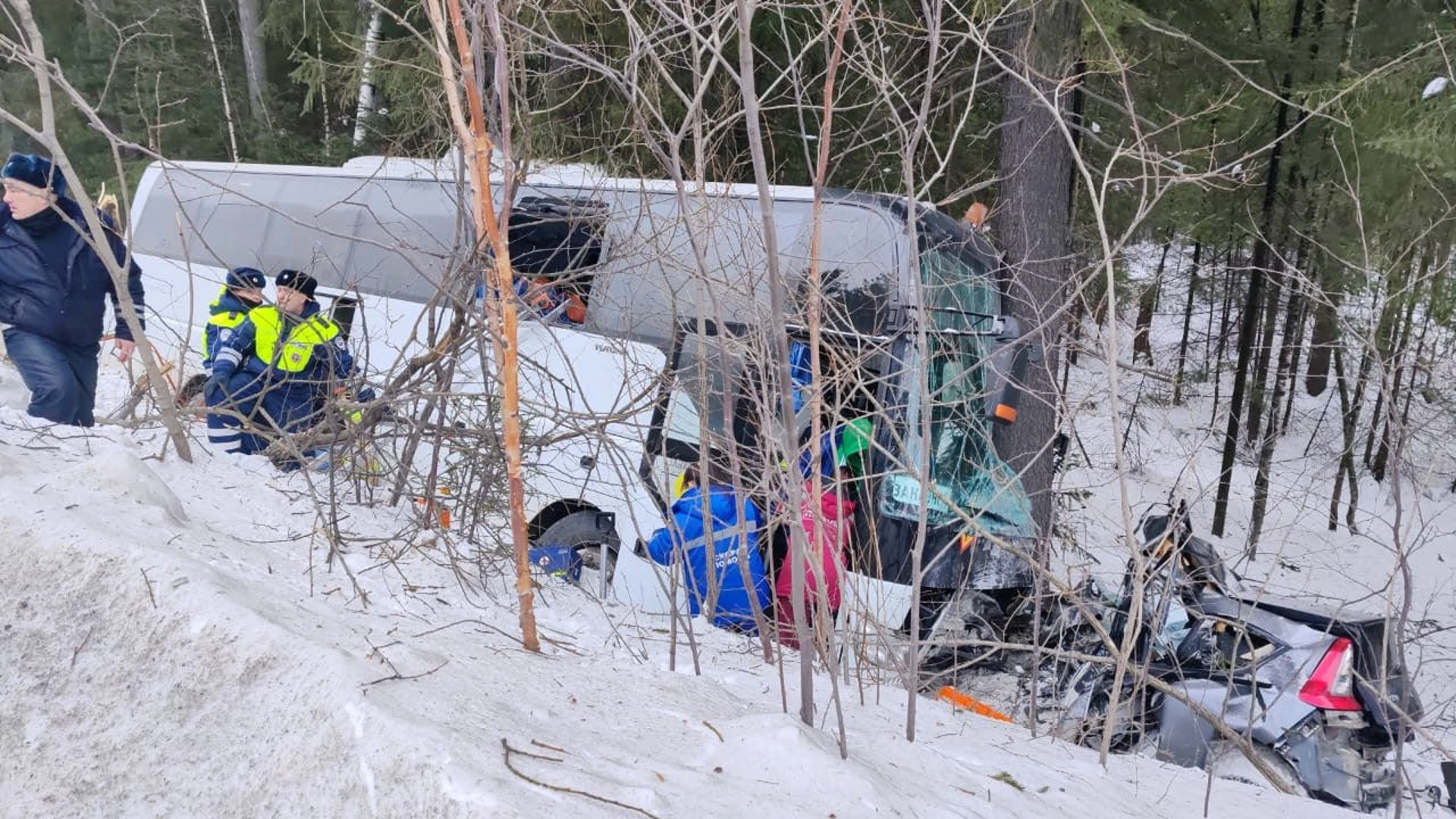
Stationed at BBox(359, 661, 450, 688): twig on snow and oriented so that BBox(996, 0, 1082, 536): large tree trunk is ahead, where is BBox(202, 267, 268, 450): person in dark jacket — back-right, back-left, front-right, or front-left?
front-left

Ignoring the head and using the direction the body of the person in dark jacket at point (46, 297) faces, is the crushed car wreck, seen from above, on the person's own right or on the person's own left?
on the person's own left

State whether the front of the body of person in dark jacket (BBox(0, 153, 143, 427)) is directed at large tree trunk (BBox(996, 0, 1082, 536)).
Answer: no

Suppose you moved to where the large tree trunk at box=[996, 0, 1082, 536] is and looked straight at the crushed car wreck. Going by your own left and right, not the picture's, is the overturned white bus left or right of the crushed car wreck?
right

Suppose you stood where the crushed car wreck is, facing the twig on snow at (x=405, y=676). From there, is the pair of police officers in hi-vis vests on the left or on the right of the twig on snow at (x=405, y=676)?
right

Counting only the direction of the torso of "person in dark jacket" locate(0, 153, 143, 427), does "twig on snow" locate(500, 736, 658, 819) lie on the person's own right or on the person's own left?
on the person's own left

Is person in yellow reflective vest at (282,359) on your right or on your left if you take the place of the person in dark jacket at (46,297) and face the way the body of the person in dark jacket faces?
on your left

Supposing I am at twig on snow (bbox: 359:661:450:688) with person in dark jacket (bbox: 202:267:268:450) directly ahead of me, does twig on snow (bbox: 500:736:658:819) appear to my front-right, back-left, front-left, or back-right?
back-right
